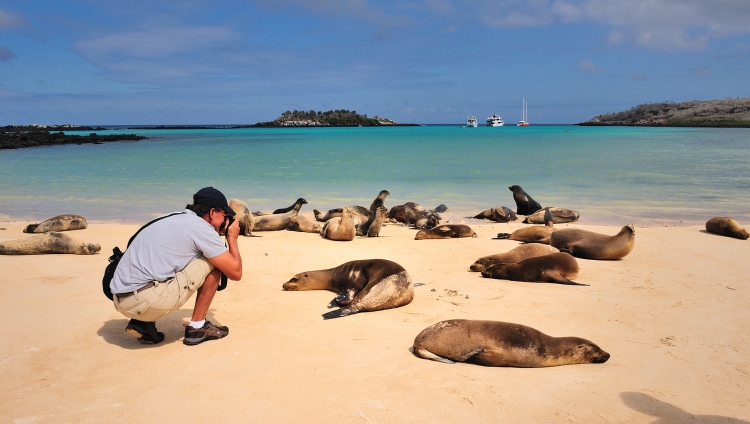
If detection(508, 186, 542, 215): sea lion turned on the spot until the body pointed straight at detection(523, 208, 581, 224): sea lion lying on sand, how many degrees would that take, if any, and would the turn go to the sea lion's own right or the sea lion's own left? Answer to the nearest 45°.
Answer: approximately 135° to the sea lion's own left

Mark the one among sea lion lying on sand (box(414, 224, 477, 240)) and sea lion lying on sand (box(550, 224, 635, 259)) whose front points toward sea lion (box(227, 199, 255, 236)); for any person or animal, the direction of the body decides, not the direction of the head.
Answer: sea lion lying on sand (box(414, 224, 477, 240))

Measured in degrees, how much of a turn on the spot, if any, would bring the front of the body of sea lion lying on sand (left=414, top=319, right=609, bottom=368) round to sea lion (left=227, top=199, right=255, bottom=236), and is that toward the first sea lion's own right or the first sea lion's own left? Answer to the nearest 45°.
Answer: approximately 135° to the first sea lion's own left

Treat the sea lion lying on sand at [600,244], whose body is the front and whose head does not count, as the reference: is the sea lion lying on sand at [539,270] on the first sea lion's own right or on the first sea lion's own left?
on the first sea lion's own right

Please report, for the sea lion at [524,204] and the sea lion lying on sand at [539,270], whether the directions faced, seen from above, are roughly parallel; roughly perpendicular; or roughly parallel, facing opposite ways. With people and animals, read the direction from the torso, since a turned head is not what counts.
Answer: roughly parallel

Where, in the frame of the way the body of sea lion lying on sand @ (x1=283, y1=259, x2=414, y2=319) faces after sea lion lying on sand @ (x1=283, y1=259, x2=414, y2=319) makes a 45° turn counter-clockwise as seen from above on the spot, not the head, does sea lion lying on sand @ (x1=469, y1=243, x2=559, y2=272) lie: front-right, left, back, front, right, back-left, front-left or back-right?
back

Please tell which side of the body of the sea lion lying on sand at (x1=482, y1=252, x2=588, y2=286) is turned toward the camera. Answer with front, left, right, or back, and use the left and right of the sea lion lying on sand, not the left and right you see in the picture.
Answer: left

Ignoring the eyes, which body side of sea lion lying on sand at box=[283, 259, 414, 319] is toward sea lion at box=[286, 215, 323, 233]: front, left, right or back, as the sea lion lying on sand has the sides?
right

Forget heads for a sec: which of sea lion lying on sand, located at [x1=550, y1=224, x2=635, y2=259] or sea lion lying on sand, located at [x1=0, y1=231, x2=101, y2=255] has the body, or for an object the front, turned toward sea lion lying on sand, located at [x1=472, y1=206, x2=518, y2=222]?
sea lion lying on sand, located at [x1=0, y1=231, x2=101, y2=255]

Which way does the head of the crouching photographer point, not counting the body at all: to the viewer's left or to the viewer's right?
to the viewer's right

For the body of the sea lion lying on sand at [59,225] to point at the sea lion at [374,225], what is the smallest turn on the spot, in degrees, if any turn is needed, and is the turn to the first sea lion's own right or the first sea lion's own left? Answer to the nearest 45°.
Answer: approximately 45° to the first sea lion's own right

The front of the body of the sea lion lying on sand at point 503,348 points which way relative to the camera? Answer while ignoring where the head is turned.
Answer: to the viewer's right

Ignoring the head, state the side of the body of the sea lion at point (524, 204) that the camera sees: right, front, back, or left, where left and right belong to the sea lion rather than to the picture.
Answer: left

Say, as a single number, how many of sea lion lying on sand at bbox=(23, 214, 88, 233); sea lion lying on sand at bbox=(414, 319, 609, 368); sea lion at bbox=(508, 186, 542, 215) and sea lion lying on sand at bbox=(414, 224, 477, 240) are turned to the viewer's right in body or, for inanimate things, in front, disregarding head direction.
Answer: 2

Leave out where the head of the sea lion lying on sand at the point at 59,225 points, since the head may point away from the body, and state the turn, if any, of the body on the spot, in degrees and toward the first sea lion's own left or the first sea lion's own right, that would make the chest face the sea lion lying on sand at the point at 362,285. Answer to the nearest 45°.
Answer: approximately 90° to the first sea lion's own right

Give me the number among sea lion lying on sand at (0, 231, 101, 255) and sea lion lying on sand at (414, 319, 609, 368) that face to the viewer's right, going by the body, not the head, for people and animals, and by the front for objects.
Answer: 2

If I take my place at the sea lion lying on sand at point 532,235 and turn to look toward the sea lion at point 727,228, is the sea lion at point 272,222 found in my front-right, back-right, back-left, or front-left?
back-left

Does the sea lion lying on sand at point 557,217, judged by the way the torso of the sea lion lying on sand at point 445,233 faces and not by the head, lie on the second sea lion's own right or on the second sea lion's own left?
on the second sea lion's own right

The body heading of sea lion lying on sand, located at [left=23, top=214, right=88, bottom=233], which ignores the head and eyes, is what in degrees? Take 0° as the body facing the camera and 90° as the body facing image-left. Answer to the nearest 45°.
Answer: approximately 270°

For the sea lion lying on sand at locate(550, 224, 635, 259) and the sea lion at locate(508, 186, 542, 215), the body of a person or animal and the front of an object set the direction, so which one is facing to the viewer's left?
the sea lion

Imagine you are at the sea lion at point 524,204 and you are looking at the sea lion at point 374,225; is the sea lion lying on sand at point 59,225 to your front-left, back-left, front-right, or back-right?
front-right

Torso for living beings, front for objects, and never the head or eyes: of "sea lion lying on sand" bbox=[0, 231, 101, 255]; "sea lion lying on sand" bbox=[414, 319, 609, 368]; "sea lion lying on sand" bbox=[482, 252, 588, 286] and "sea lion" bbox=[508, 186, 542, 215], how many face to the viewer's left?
2

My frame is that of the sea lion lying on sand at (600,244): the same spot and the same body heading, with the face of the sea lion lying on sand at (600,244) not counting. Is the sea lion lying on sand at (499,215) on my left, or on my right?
on my left

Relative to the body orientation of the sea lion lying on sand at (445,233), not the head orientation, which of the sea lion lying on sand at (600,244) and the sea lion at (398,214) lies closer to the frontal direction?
the sea lion
